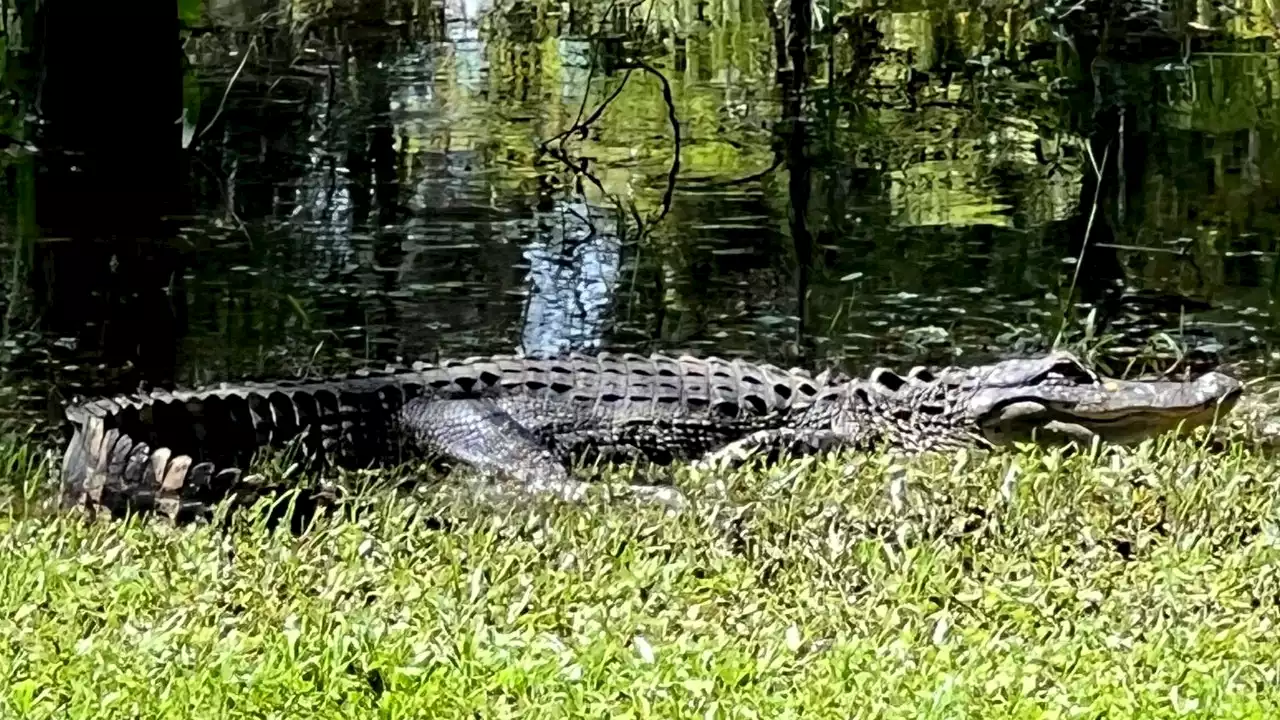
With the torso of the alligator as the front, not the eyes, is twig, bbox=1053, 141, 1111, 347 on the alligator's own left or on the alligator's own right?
on the alligator's own left

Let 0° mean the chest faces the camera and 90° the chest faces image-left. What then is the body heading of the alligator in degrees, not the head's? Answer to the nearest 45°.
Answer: approximately 270°

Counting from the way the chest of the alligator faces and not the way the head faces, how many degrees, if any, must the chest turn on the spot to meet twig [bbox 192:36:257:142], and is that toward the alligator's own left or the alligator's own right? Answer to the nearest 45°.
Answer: approximately 135° to the alligator's own left

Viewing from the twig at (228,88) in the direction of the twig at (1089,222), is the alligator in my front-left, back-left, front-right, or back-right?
front-right
